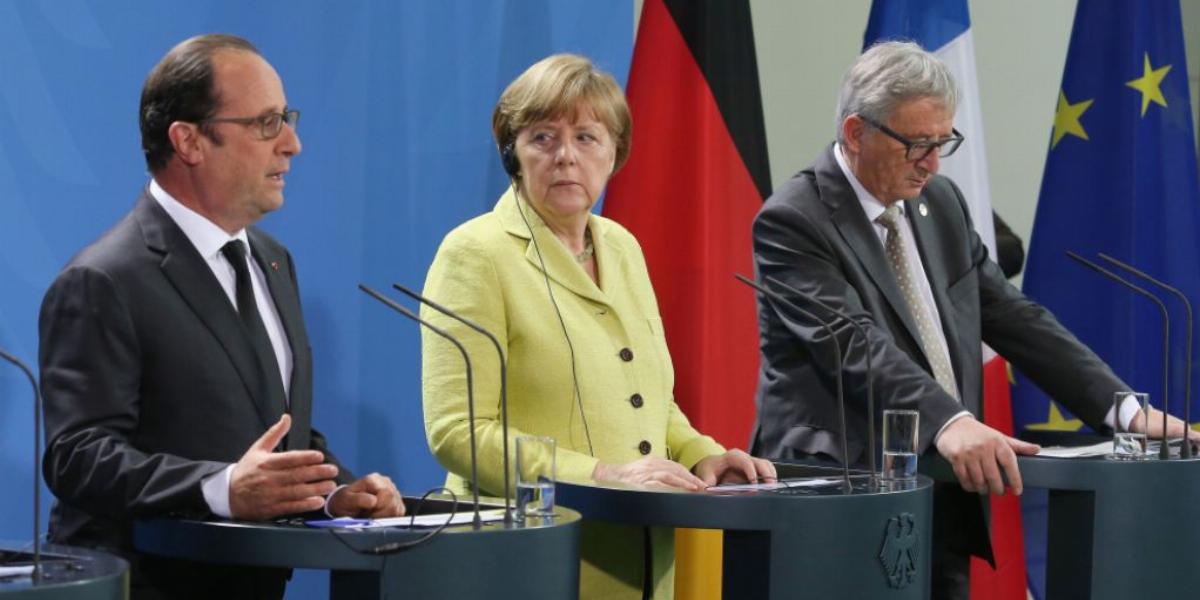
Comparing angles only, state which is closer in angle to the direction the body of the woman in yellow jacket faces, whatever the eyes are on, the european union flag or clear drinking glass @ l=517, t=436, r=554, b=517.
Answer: the clear drinking glass

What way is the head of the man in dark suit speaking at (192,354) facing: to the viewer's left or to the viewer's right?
to the viewer's right

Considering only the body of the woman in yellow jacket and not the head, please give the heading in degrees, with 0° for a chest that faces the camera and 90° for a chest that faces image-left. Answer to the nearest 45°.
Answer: approximately 315°

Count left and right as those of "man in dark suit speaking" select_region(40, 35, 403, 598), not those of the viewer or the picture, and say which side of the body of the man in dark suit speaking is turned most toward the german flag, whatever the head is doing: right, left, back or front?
left

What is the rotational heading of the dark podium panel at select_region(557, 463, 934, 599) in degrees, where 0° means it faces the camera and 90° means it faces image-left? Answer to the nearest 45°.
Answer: approximately 315°

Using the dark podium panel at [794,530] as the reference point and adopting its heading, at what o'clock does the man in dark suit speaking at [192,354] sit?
The man in dark suit speaking is roughly at 4 o'clock from the dark podium panel.

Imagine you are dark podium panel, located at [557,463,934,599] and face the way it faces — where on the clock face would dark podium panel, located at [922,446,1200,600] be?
dark podium panel, located at [922,446,1200,600] is roughly at 9 o'clock from dark podium panel, located at [557,463,934,599].

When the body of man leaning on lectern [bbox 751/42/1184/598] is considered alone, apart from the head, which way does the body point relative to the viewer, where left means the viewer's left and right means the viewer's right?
facing the viewer and to the right of the viewer

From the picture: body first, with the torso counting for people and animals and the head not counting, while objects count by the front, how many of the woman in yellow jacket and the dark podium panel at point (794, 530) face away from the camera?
0

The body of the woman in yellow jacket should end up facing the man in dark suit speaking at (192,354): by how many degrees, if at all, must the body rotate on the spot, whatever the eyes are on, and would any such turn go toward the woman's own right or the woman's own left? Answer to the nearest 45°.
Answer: approximately 90° to the woman's own right

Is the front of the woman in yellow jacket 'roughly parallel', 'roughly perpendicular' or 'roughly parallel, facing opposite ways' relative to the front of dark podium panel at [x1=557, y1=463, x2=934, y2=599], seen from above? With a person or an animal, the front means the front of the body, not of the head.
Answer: roughly parallel

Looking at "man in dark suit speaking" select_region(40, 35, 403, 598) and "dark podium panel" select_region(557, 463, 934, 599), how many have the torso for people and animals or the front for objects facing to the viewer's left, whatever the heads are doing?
0

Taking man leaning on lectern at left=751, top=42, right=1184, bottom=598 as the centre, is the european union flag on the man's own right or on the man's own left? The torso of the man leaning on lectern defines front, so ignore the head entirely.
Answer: on the man's own left

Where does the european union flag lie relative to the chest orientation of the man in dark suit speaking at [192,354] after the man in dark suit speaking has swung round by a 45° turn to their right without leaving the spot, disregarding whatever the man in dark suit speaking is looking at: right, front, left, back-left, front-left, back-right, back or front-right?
back-left

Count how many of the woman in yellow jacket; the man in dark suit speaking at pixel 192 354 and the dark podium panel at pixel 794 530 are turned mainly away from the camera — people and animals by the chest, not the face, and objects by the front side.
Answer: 0

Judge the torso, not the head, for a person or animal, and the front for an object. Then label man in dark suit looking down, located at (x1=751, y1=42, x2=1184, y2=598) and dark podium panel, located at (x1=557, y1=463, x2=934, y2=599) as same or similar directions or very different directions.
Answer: same or similar directions
